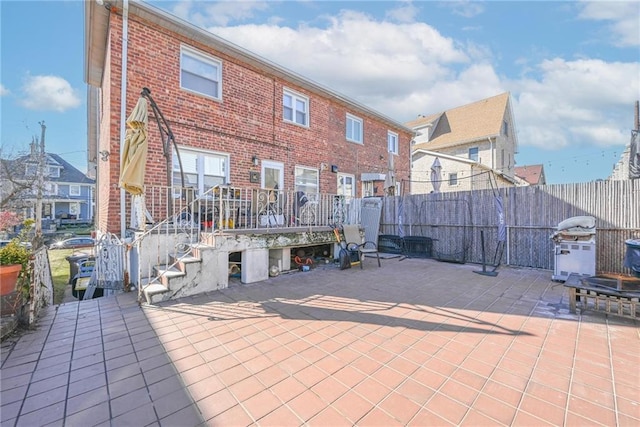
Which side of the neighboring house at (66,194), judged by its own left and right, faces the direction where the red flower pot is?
front

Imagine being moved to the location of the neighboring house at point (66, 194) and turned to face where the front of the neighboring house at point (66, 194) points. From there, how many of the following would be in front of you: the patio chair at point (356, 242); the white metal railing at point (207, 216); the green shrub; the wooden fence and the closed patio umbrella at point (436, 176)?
5

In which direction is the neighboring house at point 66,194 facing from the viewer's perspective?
toward the camera

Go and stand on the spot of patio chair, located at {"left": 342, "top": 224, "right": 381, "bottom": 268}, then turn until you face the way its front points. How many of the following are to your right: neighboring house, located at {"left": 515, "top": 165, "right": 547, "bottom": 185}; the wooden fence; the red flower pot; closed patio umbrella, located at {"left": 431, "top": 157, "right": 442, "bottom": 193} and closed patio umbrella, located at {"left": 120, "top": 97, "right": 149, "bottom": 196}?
2

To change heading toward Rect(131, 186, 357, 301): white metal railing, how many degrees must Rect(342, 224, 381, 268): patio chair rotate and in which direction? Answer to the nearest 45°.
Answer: approximately 90° to its right

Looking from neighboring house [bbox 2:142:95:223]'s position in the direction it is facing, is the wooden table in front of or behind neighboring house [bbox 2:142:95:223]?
in front

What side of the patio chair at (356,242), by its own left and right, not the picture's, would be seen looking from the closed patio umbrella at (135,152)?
right

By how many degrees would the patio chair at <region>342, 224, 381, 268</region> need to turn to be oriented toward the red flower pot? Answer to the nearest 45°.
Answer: approximately 90° to its right

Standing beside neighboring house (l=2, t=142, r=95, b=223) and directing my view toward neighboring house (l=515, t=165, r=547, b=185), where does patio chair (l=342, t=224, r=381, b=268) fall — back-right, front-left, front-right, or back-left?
front-right

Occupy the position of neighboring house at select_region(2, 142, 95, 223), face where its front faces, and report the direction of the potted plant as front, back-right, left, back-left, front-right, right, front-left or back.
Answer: front

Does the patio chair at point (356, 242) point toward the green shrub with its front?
no

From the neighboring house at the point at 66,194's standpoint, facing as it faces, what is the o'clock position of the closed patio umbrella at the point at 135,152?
The closed patio umbrella is roughly at 12 o'clock from the neighboring house.

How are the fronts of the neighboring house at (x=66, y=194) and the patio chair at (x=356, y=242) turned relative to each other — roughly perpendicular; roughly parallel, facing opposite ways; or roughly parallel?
roughly parallel

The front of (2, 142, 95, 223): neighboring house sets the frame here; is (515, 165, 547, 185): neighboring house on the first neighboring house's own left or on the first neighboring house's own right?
on the first neighboring house's own left

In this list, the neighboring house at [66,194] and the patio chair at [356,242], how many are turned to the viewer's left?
0
